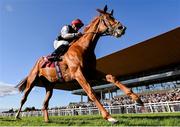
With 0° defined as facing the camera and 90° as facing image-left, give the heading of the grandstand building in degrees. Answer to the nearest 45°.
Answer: approximately 45°

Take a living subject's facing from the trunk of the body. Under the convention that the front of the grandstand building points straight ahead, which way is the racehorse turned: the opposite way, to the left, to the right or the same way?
to the left

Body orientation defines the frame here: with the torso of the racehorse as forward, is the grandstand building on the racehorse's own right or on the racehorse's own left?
on the racehorse's own left
